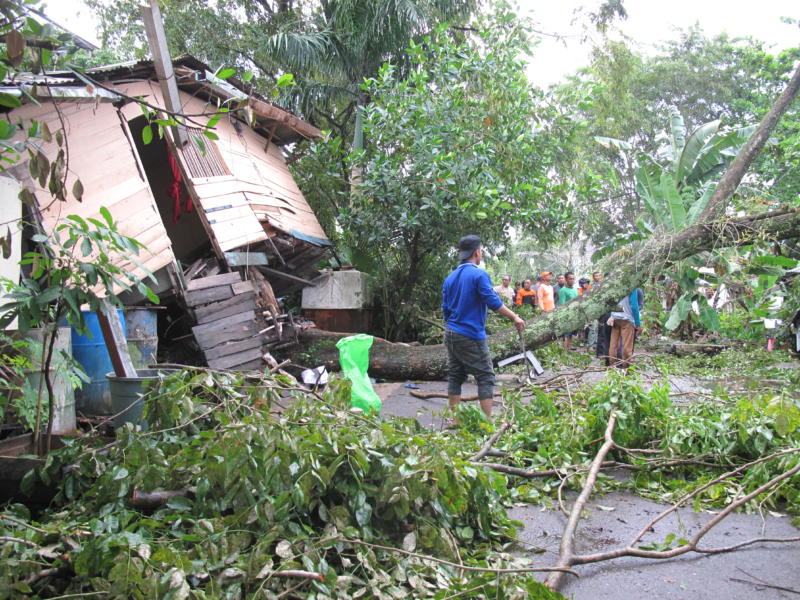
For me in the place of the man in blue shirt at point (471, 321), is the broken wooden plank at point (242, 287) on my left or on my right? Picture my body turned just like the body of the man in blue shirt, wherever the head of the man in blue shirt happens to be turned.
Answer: on my left

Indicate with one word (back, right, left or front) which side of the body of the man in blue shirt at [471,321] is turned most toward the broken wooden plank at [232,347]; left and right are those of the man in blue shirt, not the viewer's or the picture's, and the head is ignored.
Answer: left

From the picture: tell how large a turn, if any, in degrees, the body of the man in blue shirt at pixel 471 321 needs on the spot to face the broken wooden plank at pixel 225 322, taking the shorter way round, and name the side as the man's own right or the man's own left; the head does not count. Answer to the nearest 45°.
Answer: approximately 90° to the man's own left

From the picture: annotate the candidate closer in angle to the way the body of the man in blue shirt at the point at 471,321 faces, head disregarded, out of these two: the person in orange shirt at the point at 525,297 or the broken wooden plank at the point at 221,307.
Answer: the person in orange shirt

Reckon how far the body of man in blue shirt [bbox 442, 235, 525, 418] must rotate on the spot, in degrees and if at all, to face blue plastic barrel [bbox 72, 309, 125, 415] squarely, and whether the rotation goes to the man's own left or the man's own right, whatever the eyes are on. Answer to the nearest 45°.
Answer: approximately 135° to the man's own left

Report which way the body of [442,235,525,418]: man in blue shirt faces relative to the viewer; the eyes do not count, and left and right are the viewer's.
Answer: facing away from the viewer and to the right of the viewer

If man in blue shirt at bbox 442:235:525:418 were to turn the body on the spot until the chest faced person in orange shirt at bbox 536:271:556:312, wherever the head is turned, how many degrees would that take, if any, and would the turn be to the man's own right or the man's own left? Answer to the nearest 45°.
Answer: approximately 45° to the man's own left
